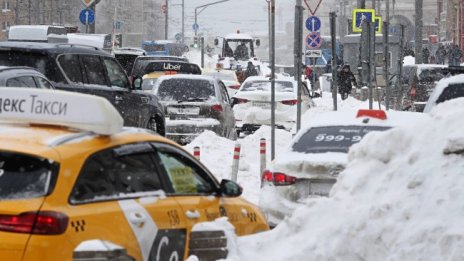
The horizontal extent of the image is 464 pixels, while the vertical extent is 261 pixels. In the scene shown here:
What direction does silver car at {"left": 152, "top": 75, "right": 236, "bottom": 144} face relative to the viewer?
away from the camera

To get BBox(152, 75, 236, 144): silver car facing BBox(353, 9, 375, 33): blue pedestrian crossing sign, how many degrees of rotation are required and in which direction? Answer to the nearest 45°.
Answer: approximately 45° to its right

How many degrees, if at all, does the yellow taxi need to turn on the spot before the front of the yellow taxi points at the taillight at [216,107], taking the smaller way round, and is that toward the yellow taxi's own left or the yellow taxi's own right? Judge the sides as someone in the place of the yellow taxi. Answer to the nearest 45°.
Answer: approximately 45° to the yellow taxi's own left

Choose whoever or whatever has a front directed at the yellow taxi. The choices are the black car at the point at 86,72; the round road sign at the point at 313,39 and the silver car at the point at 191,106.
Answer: the round road sign

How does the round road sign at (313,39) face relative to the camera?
toward the camera

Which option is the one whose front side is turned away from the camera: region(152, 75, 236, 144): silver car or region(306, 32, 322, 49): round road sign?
the silver car

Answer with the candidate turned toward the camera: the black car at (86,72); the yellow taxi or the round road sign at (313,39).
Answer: the round road sign

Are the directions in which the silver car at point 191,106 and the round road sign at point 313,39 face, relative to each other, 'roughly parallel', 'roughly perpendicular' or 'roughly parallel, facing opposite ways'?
roughly parallel, facing opposite ways

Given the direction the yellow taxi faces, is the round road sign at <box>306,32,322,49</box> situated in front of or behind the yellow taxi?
in front

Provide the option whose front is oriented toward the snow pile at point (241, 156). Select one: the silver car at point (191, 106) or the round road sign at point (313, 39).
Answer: the round road sign

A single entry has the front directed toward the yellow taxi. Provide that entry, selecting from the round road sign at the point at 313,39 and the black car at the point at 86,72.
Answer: the round road sign

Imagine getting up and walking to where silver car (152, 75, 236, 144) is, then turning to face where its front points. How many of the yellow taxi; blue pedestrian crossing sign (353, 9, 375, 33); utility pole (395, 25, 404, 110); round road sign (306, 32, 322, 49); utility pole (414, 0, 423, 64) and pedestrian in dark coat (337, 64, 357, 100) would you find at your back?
1

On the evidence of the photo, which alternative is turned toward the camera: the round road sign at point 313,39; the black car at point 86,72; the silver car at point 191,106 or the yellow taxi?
the round road sign

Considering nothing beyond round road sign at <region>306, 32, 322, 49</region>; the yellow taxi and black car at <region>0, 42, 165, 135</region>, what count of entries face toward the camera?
1
